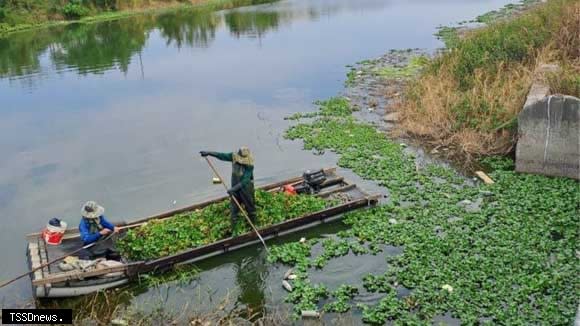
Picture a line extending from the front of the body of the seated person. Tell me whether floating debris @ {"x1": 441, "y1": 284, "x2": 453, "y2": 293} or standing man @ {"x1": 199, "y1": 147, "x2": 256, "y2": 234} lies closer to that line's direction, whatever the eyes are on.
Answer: the floating debris

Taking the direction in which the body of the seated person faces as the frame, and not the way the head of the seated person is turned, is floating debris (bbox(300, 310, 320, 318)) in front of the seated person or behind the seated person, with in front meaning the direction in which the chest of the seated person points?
in front

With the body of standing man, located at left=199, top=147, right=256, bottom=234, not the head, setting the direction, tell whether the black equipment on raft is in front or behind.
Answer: behind

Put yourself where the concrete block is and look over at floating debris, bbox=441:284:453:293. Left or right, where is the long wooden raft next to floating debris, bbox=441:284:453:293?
right

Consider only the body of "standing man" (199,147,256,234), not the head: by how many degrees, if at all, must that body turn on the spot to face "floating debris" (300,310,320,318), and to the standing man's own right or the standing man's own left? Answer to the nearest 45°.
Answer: approximately 45° to the standing man's own left

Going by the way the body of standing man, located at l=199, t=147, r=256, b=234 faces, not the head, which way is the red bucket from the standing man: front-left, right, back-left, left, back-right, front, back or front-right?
front-right

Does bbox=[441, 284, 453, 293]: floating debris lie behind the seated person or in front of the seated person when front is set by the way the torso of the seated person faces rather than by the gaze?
in front

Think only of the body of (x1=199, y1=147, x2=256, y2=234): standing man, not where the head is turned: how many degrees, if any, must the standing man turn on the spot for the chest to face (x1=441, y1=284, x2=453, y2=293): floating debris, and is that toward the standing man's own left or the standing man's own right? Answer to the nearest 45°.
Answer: approximately 90° to the standing man's own left

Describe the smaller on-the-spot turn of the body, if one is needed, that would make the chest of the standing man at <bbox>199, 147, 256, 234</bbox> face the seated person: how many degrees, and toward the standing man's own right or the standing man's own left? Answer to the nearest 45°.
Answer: approximately 45° to the standing man's own right

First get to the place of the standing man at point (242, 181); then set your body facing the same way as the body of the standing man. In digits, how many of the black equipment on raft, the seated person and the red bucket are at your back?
1

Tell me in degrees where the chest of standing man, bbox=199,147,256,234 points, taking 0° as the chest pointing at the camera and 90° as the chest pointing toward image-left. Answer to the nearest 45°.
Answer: approximately 45°

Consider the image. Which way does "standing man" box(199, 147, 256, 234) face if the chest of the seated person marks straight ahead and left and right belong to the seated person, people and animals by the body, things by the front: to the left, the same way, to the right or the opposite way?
to the right
